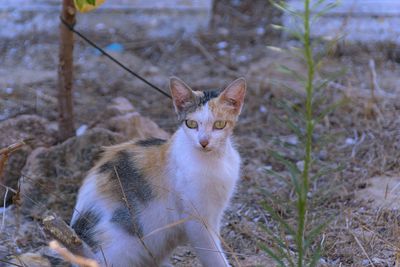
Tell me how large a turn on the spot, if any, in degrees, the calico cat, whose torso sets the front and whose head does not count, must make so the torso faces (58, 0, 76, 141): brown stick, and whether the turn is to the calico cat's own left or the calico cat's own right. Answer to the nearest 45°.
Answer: approximately 180°

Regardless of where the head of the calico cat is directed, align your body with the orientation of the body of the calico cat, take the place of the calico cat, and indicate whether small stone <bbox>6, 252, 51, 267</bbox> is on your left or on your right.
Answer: on your right

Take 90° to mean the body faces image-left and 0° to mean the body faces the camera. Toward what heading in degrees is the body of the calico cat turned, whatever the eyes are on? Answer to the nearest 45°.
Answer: approximately 315°
